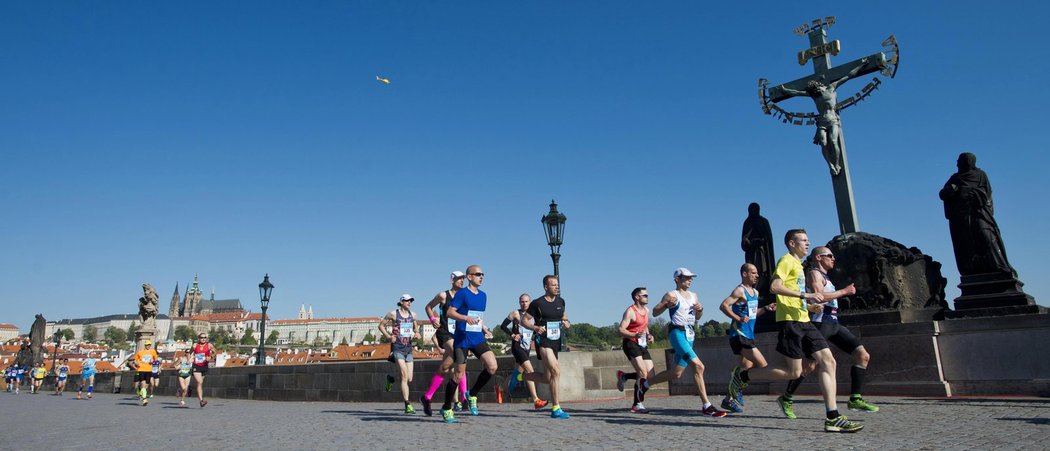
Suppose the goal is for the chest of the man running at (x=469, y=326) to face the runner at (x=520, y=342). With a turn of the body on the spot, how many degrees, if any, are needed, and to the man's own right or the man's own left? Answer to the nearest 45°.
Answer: approximately 135° to the man's own left
